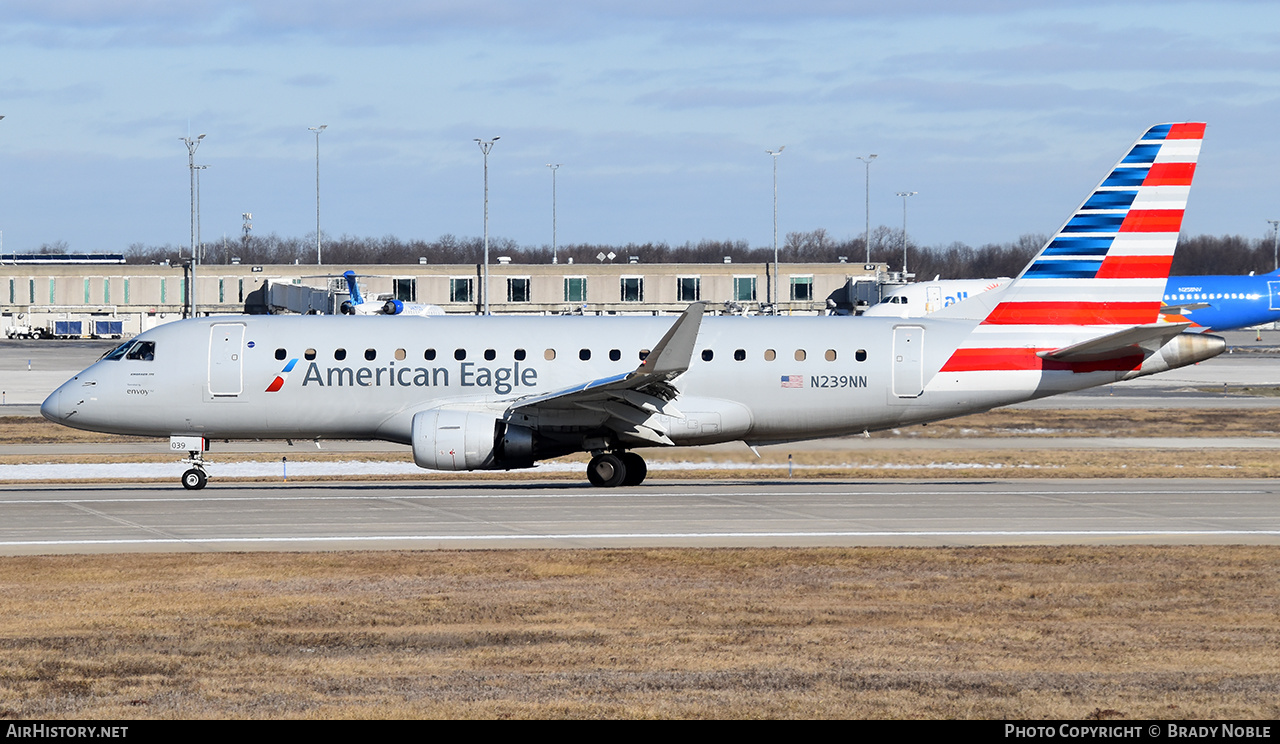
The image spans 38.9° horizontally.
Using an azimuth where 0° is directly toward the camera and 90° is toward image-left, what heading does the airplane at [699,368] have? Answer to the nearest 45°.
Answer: approximately 90°
